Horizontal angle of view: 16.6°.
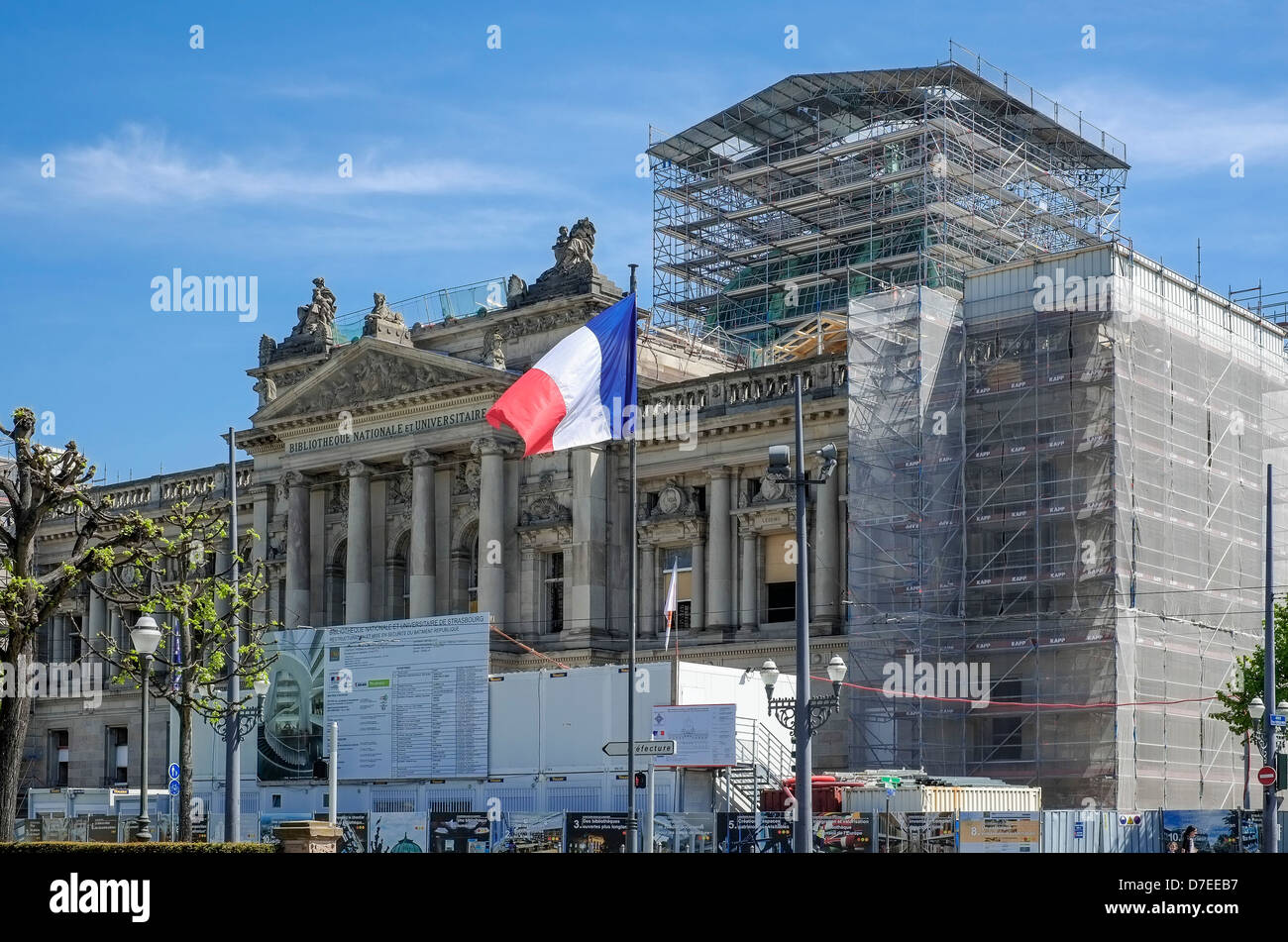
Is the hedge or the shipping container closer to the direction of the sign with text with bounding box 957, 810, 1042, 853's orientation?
the hedge

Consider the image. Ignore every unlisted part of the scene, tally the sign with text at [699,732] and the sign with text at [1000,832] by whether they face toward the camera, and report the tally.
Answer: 2

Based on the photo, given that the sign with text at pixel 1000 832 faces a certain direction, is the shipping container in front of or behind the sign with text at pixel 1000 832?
behind

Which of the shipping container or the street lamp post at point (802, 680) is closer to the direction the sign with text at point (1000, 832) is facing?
the street lamp post

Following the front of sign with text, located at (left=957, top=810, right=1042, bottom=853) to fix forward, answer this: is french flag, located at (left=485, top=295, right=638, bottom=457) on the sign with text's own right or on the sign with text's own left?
on the sign with text's own right

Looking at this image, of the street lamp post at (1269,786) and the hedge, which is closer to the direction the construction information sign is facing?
the hedge

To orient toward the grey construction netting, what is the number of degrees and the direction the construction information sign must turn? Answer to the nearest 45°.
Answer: approximately 135° to its left

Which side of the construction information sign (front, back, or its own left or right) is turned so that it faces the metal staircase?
left

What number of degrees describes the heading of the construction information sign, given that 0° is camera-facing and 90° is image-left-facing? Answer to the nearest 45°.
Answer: approximately 45°
